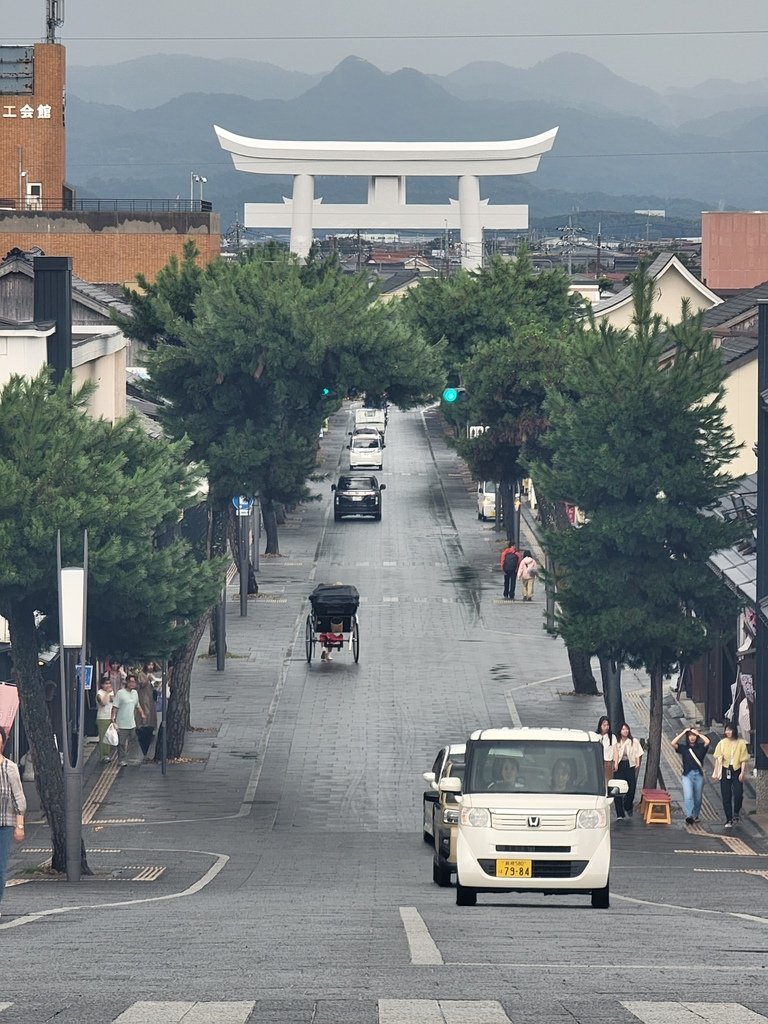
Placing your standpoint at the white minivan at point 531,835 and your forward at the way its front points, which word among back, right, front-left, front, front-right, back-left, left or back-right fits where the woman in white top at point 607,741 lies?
back

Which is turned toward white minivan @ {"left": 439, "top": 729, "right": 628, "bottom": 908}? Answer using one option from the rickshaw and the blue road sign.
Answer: the blue road sign

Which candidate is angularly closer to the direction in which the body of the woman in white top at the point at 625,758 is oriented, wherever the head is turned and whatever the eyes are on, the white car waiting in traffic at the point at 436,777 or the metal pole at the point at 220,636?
the white car waiting in traffic

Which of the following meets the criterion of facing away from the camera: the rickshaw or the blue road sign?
the rickshaw

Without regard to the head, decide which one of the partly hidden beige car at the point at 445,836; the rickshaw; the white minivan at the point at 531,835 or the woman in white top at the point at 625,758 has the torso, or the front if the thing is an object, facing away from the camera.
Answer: the rickshaw

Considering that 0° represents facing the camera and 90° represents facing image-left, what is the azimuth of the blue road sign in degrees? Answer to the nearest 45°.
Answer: approximately 0°

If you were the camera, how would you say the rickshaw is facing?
facing away from the viewer
